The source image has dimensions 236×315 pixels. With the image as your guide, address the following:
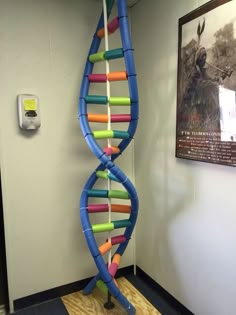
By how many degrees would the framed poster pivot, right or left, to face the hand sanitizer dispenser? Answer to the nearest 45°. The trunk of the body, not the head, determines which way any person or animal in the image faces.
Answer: approximately 45° to its right

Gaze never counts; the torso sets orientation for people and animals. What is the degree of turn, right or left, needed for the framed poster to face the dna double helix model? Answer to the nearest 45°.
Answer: approximately 45° to its right

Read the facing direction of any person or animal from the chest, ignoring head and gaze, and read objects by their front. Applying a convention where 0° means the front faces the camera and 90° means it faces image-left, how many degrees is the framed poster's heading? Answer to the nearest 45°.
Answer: approximately 45°
